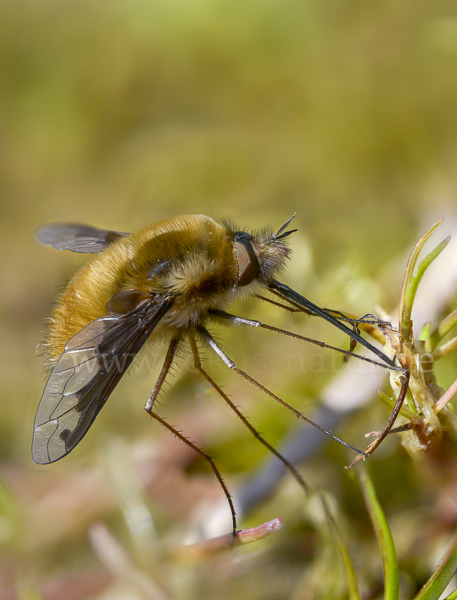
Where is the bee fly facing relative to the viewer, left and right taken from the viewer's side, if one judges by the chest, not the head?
facing to the right of the viewer
